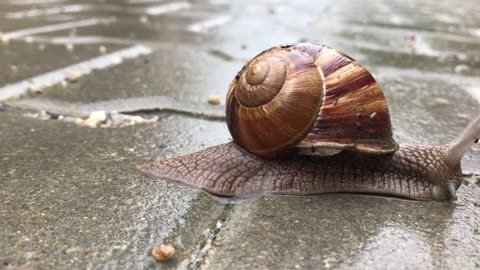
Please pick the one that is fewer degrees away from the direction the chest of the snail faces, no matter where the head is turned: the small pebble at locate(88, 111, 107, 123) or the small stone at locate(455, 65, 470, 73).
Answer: the small stone

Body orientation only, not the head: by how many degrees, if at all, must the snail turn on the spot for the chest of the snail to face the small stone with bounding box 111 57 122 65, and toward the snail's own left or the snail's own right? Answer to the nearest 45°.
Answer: approximately 135° to the snail's own left

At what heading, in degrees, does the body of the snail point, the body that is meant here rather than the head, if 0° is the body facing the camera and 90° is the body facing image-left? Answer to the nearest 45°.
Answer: approximately 270°

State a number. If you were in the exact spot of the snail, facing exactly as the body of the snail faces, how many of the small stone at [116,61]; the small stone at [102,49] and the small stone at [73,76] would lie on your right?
0

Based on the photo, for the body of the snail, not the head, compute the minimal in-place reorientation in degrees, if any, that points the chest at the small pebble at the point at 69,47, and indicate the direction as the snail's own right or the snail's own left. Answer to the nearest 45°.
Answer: approximately 135° to the snail's own left

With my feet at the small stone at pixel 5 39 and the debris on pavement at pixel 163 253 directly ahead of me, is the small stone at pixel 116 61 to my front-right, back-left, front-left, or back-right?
front-left

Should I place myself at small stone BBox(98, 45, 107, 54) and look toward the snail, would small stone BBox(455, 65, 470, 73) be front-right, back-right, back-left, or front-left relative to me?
front-left

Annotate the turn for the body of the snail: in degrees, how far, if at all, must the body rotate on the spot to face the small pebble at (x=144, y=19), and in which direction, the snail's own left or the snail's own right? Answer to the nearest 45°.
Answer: approximately 135° to the snail's own left

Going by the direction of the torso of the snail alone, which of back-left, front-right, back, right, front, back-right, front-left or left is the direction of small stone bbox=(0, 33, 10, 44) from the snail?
back-left
